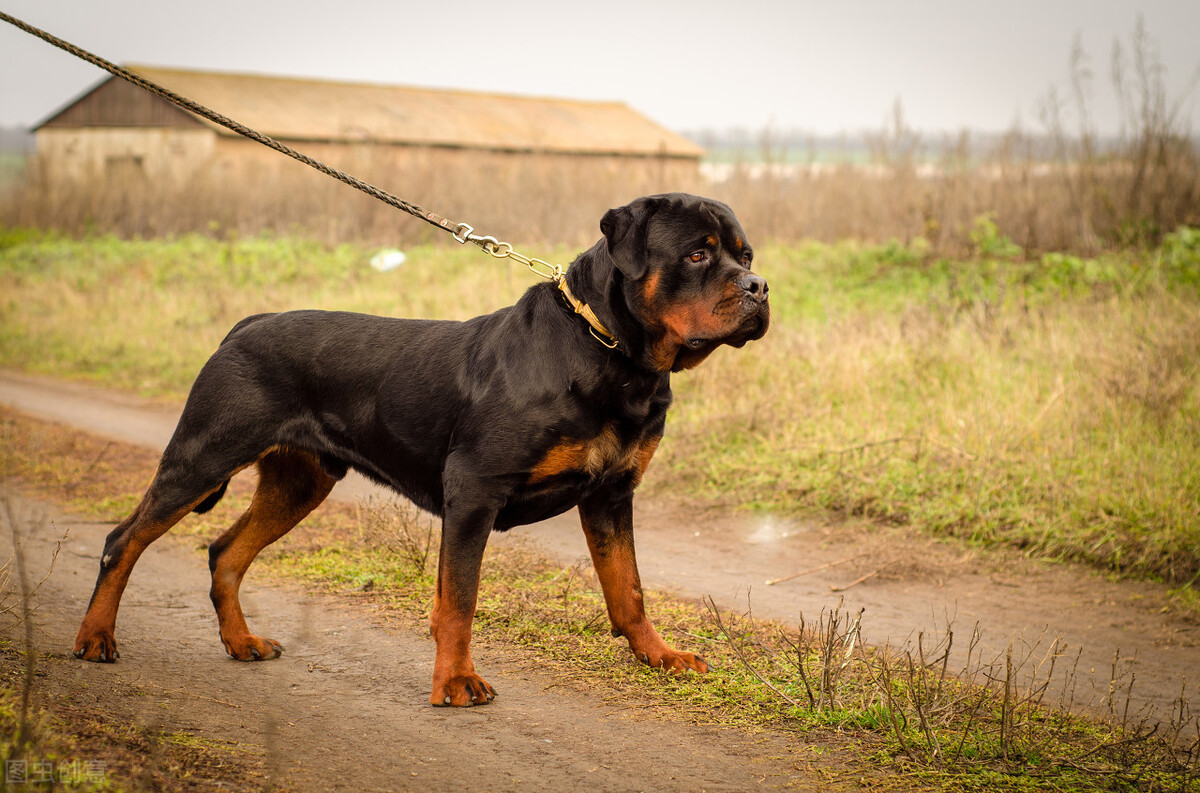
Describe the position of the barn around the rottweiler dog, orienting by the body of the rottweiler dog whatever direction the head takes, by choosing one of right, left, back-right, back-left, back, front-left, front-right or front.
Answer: back-left

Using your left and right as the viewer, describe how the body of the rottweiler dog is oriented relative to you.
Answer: facing the viewer and to the right of the viewer

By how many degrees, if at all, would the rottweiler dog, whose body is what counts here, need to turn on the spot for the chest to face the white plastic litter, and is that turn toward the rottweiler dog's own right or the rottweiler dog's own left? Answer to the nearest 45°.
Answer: approximately 135° to the rottweiler dog's own left
